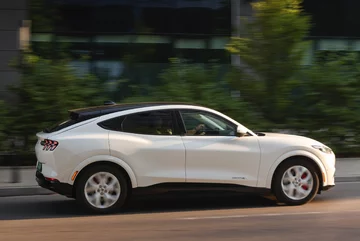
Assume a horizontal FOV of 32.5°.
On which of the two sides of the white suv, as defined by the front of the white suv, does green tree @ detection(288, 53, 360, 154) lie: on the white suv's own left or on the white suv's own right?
on the white suv's own left

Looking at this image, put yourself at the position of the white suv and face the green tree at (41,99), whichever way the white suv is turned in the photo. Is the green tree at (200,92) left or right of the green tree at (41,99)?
right

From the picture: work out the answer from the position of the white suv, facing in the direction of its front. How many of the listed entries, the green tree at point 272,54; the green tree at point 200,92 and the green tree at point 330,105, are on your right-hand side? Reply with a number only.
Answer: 0

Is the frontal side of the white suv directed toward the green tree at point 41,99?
no

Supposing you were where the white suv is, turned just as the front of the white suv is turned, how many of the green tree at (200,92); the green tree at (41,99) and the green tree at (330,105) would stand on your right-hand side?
0

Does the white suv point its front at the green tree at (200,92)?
no

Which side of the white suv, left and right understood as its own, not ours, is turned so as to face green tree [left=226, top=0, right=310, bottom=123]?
left

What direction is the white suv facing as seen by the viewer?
to the viewer's right
